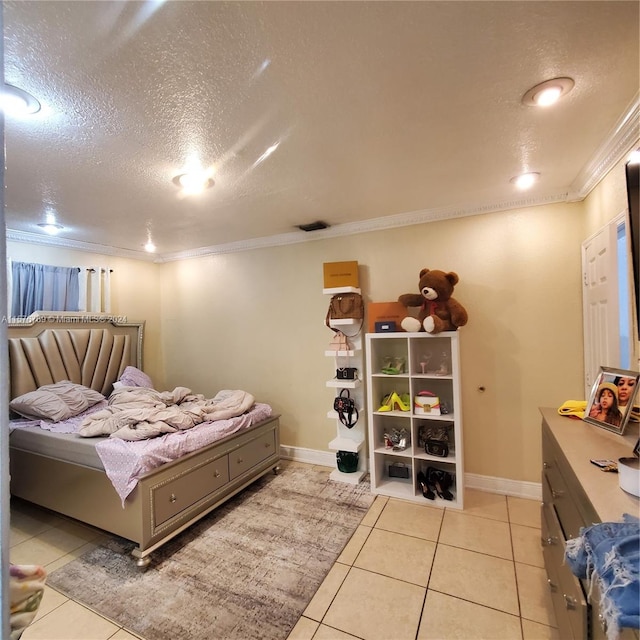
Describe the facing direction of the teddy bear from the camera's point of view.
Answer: facing the viewer and to the left of the viewer

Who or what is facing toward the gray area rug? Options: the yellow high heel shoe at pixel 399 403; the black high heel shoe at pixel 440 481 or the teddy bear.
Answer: the teddy bear

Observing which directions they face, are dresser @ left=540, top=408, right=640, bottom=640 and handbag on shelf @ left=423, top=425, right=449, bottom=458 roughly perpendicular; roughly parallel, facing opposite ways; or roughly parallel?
roughly perpendicular

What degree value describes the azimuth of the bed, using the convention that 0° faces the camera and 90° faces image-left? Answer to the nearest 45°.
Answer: approximately 315°

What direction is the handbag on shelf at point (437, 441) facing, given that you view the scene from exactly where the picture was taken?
facing the viewer

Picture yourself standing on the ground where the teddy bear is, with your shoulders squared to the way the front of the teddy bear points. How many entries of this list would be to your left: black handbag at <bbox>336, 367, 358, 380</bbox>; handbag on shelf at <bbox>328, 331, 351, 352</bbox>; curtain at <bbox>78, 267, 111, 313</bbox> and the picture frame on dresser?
1

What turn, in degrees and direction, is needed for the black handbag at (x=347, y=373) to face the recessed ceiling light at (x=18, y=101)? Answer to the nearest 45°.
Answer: approximately 45° to its right

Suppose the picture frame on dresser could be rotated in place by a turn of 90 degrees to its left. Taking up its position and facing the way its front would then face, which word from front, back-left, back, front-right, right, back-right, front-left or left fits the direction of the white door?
back-left

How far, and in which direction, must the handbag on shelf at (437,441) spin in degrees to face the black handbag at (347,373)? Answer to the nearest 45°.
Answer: approximately 90° to its right

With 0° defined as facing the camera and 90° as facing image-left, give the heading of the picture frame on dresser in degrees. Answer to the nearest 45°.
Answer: approximately 45°

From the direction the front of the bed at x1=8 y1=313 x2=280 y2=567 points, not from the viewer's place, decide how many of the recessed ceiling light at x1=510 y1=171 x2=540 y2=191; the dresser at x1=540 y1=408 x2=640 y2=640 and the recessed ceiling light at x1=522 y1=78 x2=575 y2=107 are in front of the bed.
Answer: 3

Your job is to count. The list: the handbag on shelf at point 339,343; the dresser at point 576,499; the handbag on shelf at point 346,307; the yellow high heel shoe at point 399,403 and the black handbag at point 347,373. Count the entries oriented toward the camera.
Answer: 3

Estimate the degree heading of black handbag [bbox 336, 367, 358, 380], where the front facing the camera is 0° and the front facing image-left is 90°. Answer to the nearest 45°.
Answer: approximately 0°
